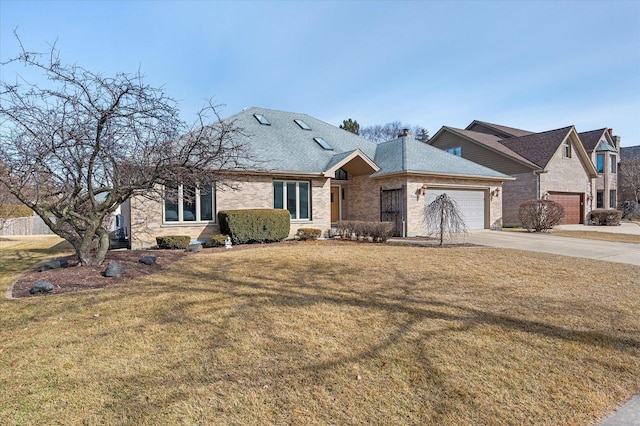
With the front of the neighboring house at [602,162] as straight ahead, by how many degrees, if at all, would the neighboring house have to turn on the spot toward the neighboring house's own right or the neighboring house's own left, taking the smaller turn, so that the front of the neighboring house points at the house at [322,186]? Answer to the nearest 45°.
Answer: approximately 45° to the neighboring house's own right

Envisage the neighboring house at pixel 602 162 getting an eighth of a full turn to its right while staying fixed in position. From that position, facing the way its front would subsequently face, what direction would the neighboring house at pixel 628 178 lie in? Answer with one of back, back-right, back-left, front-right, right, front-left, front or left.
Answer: back

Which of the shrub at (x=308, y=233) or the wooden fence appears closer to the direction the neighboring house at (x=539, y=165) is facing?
the shrub

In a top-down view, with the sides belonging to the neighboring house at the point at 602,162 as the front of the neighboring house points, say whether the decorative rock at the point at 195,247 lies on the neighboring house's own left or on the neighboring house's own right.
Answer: on the neighboring house's own right

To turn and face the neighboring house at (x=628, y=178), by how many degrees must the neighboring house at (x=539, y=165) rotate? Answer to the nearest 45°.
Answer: approximately 90° to its left

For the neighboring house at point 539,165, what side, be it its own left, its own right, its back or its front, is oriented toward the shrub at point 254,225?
right

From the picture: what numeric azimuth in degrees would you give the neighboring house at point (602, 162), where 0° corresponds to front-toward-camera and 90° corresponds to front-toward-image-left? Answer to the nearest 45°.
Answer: approximately 315°

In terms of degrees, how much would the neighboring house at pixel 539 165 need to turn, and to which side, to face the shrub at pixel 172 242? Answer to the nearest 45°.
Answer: approximately 90° to its right

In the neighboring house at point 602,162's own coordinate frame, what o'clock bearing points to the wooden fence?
The wooden fence is roughly at 3 o'clock from the neighboring house.

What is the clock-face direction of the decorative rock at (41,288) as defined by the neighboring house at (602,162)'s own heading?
The decorative rock is roughly at 2 o'clock from the neighboring house.

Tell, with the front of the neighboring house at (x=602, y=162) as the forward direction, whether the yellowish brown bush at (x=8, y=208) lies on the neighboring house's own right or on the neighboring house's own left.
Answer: on the neighboring house's own right

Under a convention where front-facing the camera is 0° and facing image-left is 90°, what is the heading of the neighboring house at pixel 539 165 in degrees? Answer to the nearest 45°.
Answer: approximately 315°
